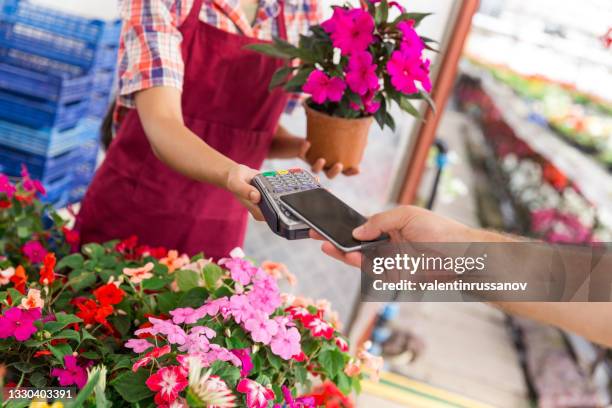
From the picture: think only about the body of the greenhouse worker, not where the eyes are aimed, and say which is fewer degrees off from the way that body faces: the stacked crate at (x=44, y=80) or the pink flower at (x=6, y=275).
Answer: the pink flower

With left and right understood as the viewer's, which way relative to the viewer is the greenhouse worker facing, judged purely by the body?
facing the viewer and to the right of the viewer

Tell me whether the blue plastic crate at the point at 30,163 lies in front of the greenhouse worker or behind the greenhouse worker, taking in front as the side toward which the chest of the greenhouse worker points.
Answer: behind

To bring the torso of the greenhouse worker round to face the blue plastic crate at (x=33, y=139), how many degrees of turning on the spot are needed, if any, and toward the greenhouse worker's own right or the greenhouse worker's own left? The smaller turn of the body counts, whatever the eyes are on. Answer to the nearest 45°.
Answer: approximately 180°

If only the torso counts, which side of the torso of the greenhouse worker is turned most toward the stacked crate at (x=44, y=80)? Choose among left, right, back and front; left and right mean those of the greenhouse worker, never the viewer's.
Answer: back

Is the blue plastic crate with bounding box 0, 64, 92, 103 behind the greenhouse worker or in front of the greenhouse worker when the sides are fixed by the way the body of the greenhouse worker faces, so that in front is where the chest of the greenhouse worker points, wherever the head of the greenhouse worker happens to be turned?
behind

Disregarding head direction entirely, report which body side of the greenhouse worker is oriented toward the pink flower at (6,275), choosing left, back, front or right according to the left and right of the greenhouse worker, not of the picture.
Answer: right

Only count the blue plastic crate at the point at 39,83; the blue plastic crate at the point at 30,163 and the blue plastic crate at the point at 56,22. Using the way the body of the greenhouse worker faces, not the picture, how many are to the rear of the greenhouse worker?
3

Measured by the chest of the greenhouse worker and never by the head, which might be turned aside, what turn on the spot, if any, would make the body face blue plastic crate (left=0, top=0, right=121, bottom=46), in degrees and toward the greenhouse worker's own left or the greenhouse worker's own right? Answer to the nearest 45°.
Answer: approximately 180°
